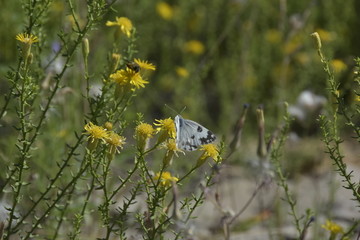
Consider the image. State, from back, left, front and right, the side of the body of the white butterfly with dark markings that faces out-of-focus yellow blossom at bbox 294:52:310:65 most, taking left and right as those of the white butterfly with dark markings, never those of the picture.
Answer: front
